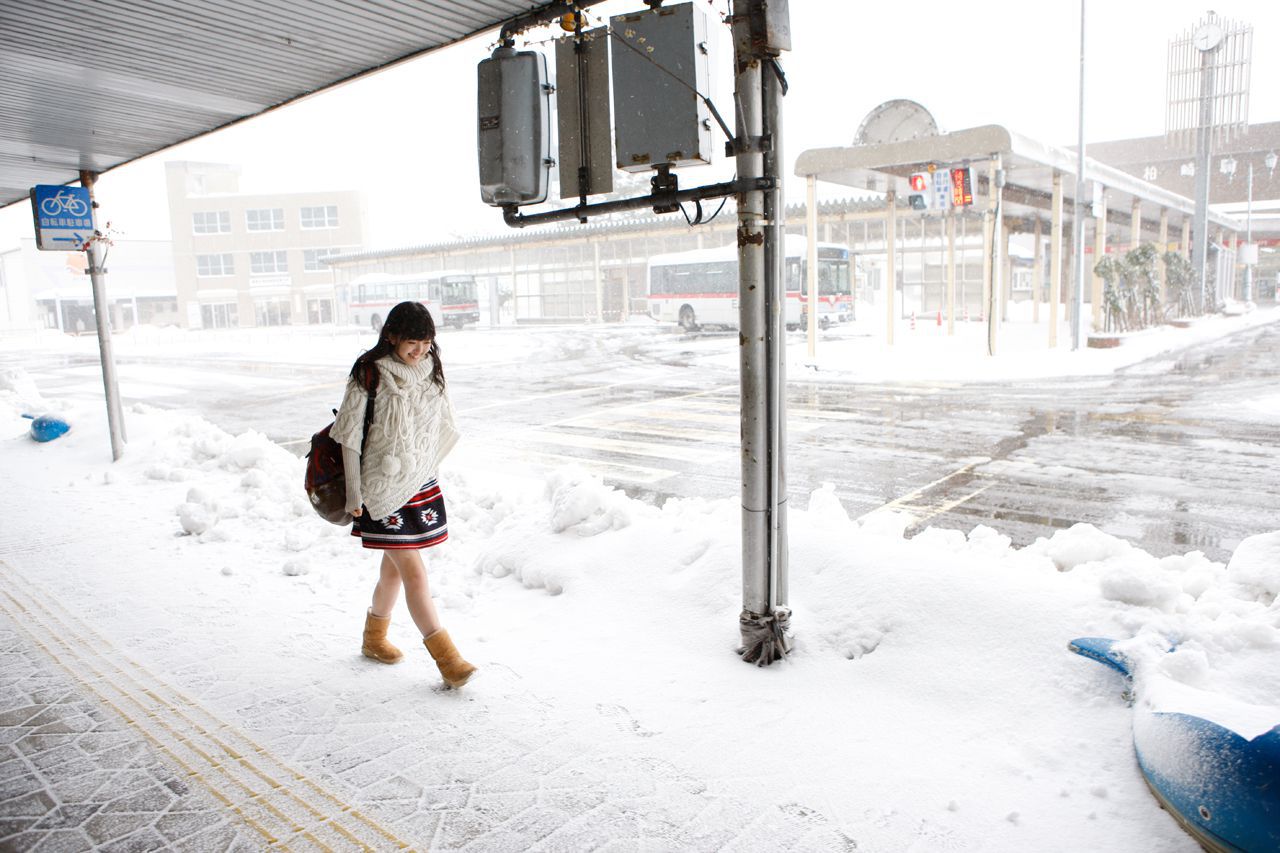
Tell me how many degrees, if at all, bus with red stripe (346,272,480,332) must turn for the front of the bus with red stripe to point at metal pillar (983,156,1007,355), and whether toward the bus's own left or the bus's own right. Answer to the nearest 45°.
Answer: approximately 45° to the bus's own right

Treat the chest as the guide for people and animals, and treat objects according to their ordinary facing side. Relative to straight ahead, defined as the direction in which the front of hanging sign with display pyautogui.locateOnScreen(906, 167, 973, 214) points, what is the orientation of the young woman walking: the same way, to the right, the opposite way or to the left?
to the left

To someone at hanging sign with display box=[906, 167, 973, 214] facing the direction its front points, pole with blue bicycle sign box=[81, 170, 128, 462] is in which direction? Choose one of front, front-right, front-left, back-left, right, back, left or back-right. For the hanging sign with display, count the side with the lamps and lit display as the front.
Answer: front-right

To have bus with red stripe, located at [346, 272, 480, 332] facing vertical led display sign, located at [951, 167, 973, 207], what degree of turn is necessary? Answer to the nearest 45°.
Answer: approximately 45° to its right

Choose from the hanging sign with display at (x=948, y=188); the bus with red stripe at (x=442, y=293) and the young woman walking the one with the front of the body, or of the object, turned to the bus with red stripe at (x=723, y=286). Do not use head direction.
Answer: the bus with red stripe at (x=442, y=293)

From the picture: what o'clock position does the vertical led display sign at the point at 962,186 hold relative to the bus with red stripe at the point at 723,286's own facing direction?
The vertical led display sign is roughly at 1 o'clock from the bus with red stripe.

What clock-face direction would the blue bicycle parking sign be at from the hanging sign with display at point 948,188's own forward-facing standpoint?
The blue bicycle parking sign is roughly at 1 o'clock from the hanging sign with display.

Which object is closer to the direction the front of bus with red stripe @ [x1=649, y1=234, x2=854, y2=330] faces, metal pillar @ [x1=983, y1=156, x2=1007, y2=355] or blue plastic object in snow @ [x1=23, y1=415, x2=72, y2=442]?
the metal pillar

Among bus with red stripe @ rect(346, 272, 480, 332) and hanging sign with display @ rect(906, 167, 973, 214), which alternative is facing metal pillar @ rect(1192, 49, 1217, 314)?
the bus with red stripe

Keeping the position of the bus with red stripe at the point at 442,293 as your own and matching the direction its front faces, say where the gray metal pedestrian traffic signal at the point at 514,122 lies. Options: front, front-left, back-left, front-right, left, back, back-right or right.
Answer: front-right

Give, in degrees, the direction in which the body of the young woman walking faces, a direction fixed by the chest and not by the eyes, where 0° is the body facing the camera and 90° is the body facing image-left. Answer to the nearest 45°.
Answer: approximately 315°

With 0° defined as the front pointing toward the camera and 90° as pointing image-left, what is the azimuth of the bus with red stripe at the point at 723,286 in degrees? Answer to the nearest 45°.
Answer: approximately 315°

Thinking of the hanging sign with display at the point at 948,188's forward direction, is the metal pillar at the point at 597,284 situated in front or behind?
behind
